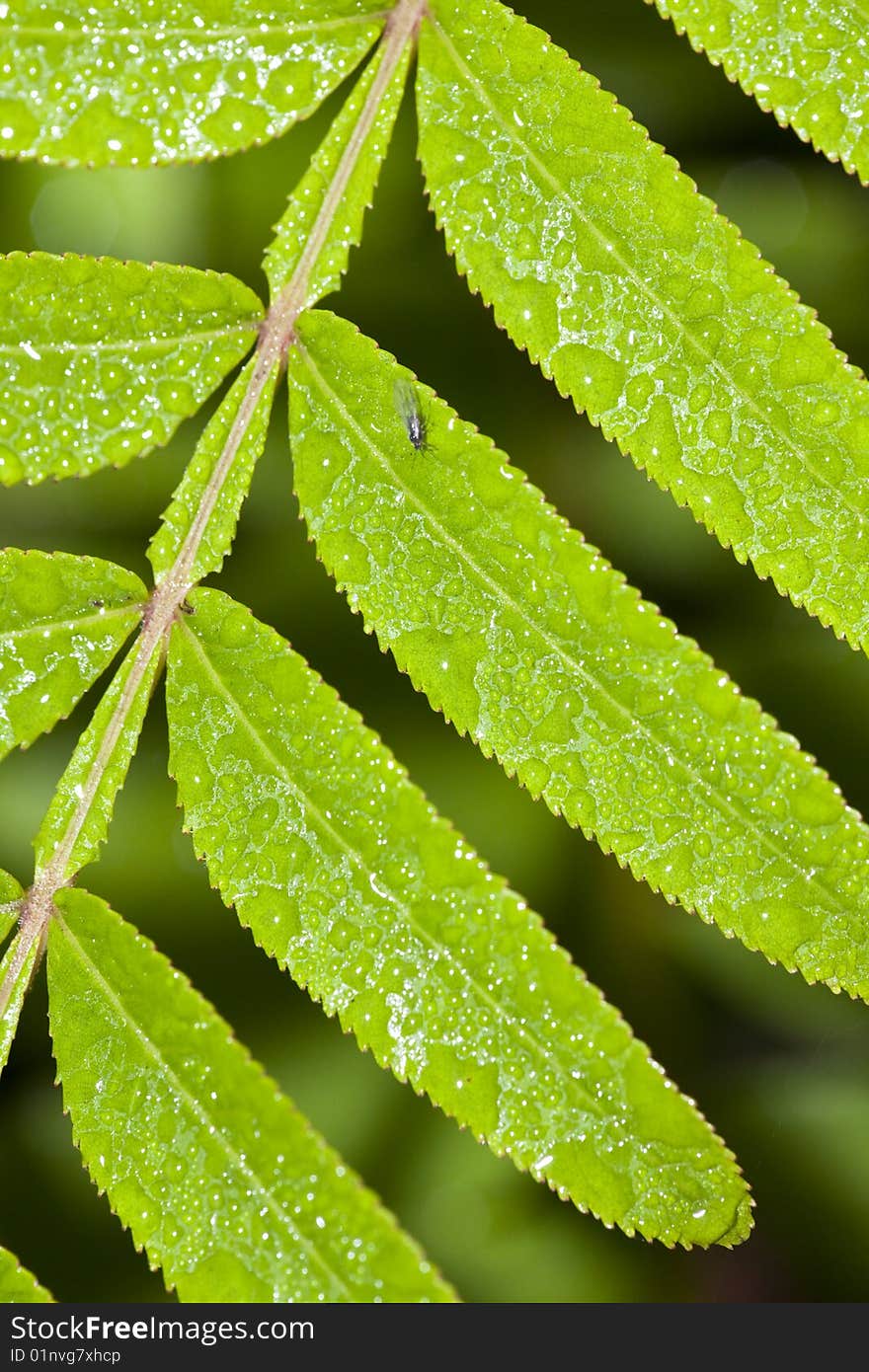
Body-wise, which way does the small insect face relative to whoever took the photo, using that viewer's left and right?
facing the viewer
